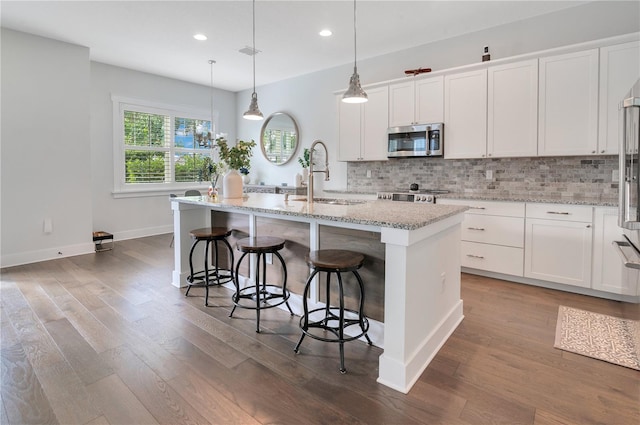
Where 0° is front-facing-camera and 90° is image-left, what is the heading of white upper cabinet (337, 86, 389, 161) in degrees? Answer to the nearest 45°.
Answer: approximately 45°

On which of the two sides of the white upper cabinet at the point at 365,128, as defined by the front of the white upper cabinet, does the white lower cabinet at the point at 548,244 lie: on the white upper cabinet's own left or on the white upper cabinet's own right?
on the white upper cabinet's own left

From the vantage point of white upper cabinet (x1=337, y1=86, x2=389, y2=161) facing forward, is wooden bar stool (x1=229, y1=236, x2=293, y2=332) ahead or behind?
ahead

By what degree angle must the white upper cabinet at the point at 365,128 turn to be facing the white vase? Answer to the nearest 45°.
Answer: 0° — it already faces it

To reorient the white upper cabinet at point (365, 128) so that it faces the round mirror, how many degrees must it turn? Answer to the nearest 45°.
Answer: approximately 90° to its right

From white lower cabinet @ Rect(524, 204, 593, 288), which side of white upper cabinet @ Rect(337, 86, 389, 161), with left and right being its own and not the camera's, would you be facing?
left

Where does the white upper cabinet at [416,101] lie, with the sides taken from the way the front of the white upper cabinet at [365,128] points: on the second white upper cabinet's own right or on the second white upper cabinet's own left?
on the second white upper cabinet's own left

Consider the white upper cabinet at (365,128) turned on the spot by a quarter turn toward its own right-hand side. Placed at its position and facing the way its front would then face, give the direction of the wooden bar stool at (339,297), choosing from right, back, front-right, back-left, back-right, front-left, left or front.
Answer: back-left

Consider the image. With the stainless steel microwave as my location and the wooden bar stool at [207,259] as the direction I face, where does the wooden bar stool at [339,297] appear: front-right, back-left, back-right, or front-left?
front-left

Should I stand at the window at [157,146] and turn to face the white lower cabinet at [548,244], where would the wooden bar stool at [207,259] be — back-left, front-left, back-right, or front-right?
front-right

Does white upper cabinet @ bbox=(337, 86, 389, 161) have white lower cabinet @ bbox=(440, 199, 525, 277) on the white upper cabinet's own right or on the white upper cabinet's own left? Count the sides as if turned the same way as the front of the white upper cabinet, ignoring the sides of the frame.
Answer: on the white upper cabinet's own left

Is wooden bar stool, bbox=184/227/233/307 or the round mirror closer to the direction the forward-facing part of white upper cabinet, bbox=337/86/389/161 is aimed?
the wooden bar stool
